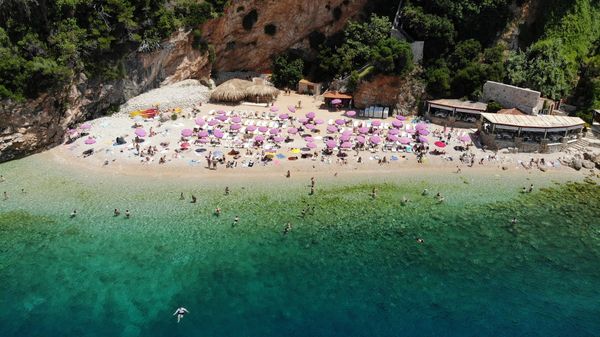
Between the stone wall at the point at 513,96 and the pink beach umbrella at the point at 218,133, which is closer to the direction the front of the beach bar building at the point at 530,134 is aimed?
the pink beach umbrella

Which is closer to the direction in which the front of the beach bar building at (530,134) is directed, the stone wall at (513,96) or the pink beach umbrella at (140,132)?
the pink beach umbrella

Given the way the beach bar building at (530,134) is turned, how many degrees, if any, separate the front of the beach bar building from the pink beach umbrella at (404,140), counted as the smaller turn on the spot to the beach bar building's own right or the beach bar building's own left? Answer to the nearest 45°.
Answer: approximately 45° to the beach bar building's own right

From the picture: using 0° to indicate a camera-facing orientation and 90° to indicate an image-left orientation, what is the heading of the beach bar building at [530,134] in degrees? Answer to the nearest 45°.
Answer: approximately 0°

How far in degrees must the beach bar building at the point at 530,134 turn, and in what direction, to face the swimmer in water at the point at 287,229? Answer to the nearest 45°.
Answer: approximately 45° to its right

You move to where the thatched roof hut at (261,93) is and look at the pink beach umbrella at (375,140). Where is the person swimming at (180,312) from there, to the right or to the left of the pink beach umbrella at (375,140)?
right

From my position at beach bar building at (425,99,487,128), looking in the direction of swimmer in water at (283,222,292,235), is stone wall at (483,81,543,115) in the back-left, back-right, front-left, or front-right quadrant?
back-left

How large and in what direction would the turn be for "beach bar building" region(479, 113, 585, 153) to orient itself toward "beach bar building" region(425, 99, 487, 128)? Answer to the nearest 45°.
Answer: approximately 90° to its right

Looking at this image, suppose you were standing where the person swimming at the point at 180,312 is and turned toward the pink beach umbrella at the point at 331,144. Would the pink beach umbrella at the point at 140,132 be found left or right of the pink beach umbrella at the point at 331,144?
left

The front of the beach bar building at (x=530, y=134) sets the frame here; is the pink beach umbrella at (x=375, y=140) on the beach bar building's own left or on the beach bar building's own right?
on the beach bar building's own right
